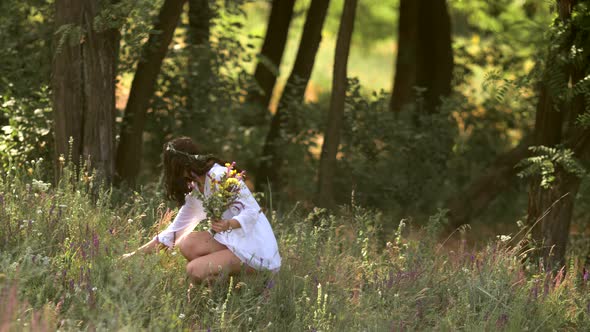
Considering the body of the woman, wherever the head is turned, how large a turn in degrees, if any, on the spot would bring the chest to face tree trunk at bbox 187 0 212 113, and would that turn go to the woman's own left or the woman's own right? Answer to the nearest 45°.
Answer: approximately 135° to the woman's own right

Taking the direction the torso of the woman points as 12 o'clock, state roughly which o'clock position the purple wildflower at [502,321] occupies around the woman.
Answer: The purple wildflower is roughly at 8 o'clock from the woman.

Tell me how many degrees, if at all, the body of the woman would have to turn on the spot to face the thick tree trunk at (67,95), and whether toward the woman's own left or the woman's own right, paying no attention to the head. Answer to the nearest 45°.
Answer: approximately 90° to the woman's own right

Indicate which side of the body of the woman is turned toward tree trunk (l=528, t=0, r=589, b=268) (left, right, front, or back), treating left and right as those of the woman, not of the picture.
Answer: back

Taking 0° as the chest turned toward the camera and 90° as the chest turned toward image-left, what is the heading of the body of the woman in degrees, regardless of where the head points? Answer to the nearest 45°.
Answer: approximately 45°

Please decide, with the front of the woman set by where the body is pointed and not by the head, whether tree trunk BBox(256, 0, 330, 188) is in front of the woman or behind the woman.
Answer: behind

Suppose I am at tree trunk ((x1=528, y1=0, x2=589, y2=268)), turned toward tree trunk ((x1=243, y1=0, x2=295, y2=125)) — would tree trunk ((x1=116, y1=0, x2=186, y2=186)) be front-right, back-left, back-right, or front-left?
front-left

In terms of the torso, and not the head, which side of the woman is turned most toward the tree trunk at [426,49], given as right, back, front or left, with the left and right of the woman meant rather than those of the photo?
right
